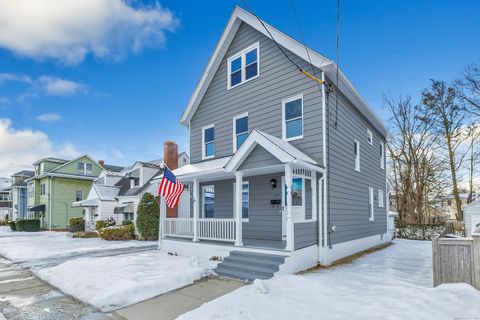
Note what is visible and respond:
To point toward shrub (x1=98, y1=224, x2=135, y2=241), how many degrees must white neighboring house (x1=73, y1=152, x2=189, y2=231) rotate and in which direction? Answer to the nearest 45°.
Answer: approximately 45° to its left

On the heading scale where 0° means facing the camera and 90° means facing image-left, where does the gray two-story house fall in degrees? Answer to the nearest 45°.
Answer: approximately 45°

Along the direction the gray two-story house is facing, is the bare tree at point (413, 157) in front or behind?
behind

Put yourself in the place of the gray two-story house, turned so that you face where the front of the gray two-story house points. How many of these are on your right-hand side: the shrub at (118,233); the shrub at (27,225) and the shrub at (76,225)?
3

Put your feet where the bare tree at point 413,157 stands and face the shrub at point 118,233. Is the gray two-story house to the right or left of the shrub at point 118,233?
left

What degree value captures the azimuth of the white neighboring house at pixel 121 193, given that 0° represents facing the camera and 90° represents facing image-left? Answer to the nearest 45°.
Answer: approximately 45°

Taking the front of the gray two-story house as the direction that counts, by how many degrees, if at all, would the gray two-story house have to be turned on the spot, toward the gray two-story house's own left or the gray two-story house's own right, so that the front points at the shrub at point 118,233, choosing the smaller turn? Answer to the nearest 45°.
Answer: approximately 90° to the gray two-story house's own right
